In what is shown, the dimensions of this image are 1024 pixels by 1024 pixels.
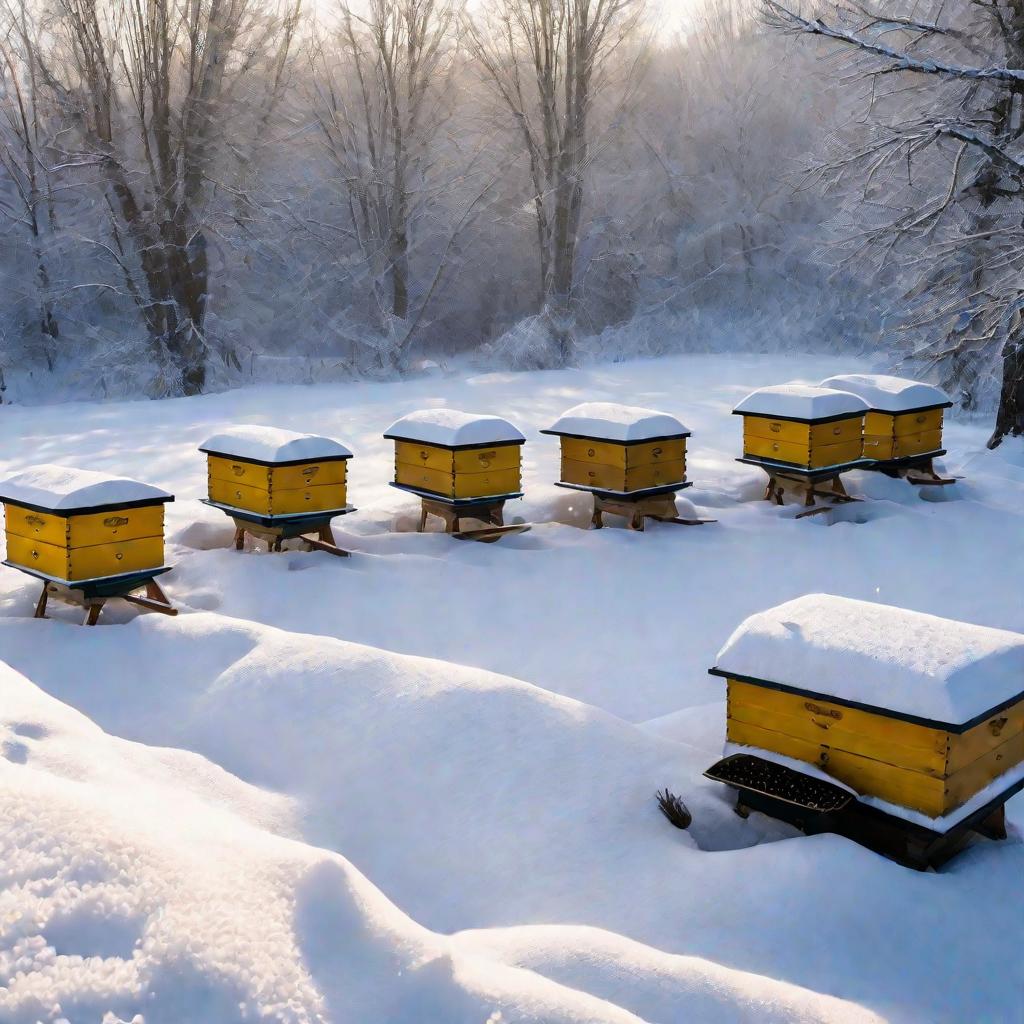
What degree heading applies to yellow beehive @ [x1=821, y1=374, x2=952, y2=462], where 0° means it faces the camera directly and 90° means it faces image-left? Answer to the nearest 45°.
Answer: approximately 315°

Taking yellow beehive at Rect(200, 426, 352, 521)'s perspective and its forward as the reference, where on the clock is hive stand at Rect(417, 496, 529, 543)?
The hive stand is roughly at 10 o'clock from the yellow beehive.

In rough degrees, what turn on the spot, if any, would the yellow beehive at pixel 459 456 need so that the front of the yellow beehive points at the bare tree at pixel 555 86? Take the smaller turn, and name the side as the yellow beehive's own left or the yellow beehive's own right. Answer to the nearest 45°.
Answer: approximately 135° to the yellow beehive's own left

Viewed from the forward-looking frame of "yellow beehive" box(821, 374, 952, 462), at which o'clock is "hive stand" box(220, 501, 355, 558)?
The hive stand is roughly at 3 o'clock from the yellow beehive.

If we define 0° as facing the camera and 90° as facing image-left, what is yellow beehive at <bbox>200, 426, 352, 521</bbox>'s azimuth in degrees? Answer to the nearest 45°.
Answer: approximately 315°

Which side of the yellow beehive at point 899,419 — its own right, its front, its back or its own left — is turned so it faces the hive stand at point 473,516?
right

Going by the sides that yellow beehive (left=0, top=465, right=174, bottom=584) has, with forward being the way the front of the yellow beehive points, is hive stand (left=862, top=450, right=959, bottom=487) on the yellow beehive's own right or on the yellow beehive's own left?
on the yellow beehive's own left
